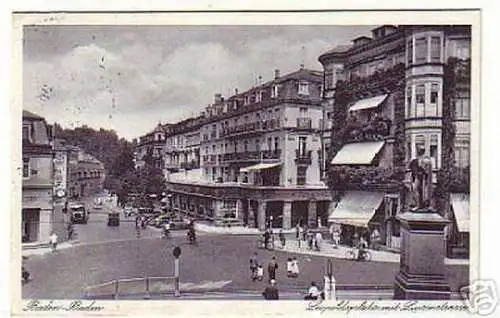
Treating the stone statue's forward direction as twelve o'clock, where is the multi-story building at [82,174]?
The multi-story building is roughly at 1 o'clock from the stone statue.

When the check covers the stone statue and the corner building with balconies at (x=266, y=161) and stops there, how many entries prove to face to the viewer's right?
0

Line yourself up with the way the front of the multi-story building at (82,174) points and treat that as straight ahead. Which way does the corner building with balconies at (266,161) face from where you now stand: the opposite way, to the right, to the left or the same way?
to the right

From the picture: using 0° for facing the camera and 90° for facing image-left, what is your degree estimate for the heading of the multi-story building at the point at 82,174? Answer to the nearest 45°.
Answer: approximately 315°

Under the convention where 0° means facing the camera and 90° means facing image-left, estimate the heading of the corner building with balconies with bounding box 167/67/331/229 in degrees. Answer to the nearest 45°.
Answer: approximately 45°

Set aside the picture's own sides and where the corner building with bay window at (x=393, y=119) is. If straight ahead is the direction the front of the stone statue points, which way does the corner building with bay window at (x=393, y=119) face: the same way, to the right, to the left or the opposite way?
the same way

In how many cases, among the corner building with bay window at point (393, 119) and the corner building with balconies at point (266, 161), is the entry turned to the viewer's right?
0

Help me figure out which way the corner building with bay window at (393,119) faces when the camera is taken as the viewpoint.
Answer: facing the viewer and to the left of the viewer

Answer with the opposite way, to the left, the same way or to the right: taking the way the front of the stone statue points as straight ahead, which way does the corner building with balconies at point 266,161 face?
the same way
